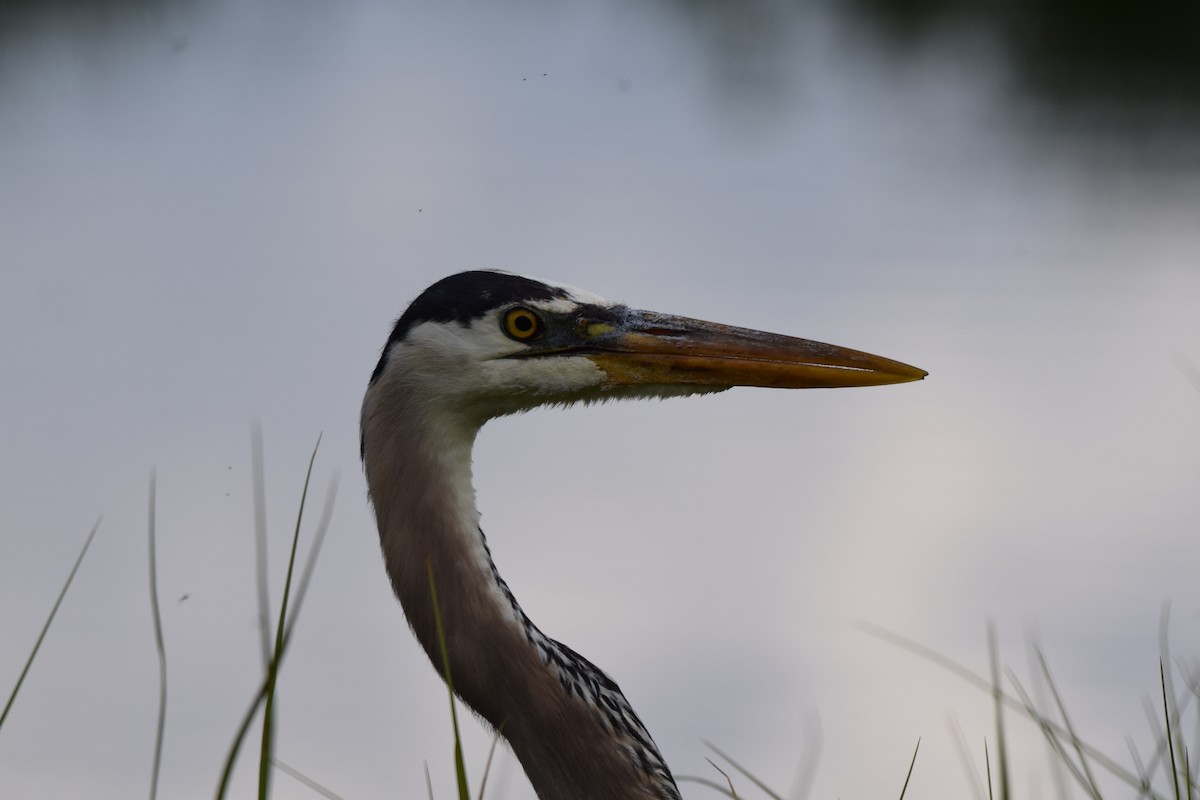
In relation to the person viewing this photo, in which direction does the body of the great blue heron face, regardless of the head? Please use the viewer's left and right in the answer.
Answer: facing to the right of the viewer
